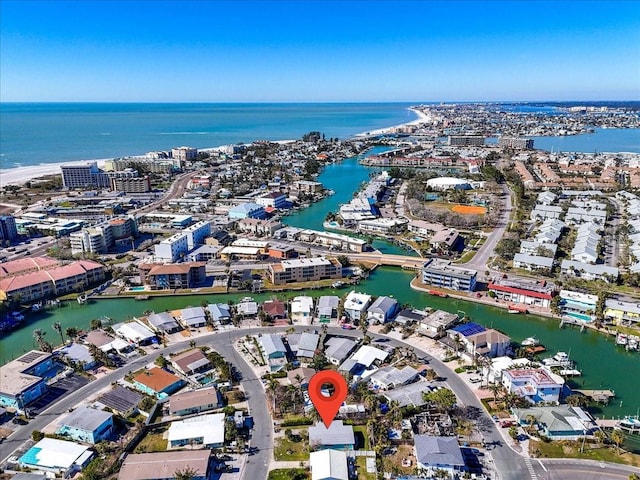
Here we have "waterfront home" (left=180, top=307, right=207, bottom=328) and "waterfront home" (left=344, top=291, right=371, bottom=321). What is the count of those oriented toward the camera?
2

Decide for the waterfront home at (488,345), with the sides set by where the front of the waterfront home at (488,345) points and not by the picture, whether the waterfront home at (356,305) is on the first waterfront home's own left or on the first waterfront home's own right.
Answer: on the first waterfront home's own right

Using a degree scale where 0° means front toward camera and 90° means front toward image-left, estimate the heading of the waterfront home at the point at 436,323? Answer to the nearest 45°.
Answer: approximately 45°

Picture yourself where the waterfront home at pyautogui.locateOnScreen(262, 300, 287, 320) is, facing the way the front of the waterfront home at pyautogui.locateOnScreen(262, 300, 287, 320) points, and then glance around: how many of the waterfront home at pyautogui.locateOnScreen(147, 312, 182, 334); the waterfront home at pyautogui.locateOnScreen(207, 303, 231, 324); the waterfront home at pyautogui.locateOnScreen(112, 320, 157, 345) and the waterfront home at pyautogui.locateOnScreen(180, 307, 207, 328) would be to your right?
4

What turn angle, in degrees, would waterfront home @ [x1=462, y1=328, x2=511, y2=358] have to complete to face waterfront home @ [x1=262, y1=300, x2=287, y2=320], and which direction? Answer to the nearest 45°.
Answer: approximately 45° to its right

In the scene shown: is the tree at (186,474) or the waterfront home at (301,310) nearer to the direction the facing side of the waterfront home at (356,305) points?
the tree

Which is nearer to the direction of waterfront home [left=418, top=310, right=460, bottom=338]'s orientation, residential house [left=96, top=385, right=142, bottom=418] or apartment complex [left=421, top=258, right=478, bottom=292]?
the residential house
